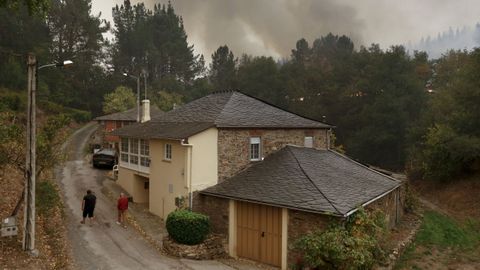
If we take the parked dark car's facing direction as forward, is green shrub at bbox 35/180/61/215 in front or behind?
in front

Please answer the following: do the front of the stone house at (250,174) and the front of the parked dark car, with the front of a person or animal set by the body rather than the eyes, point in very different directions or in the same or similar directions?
same or similar directions

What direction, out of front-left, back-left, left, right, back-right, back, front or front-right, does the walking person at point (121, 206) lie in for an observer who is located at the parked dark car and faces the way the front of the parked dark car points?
back

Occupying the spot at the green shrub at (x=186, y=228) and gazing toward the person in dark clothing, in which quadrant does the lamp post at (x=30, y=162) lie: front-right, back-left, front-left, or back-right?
front-left

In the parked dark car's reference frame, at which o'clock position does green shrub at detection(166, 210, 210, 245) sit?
The green shrub is roughly at 10 o'clock from the parked dark car.

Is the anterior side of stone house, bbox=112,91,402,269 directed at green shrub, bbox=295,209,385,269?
no

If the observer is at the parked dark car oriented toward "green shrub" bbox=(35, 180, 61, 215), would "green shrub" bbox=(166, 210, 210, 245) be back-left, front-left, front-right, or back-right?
front-left

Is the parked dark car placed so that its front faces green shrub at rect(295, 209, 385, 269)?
no

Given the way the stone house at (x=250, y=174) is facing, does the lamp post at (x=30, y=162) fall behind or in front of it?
in front

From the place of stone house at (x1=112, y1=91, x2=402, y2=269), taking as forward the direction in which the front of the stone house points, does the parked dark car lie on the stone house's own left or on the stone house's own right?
on the stone house's own right

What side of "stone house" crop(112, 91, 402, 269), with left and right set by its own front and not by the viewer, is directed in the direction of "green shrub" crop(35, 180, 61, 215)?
front

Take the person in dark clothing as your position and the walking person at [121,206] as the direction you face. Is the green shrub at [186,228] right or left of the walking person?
right

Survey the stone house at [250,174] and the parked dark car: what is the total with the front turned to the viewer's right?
0

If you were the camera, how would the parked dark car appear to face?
facing the viewer and to the left of the viewer
